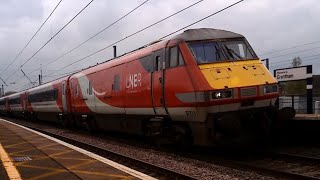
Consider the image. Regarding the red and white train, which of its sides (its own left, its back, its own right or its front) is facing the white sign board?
left

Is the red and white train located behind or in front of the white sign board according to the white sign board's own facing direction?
in front

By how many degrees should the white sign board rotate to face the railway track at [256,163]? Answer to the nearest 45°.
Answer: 0° — it already faces it

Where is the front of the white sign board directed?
toward the camera

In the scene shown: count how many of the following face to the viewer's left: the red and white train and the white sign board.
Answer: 0

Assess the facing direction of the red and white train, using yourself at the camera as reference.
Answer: facing the viewer and to the right of the viewer
